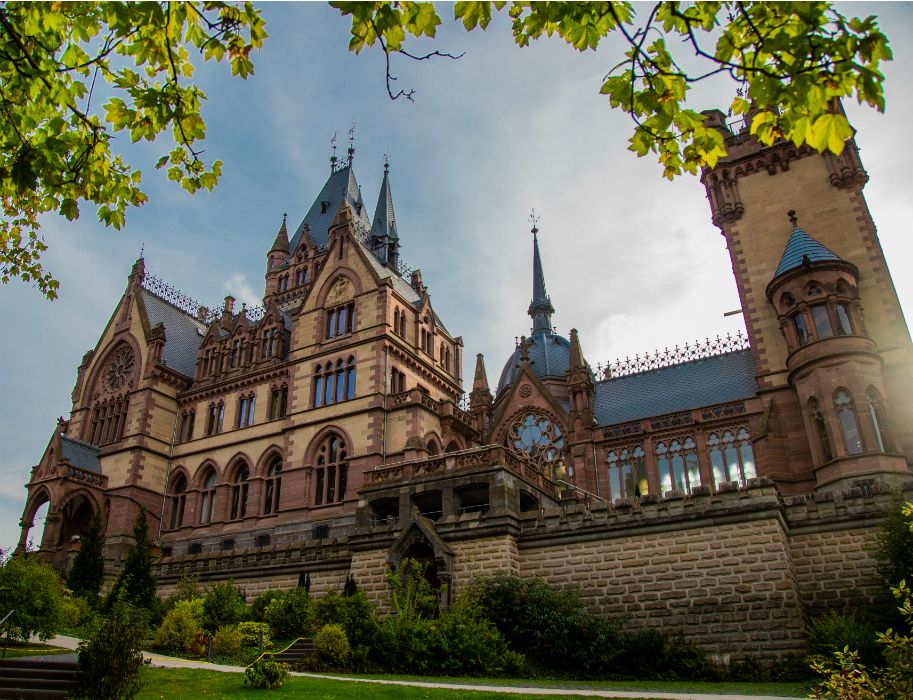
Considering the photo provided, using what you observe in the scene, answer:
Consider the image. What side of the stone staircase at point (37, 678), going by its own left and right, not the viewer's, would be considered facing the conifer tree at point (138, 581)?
back

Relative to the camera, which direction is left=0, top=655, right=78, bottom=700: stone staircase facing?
toward the camera

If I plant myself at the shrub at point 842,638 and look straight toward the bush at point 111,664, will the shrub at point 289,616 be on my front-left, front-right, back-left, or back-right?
front-right

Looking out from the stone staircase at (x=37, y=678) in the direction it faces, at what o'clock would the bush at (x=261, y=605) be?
The bush is roughly at 7 o'clock from the stone staircase.

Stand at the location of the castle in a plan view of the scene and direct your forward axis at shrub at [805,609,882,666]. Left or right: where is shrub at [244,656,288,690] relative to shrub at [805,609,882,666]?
right

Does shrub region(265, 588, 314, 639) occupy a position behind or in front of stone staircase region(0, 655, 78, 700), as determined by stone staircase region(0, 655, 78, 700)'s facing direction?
behind

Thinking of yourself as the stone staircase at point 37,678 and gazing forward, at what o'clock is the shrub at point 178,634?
The shrub is roughly at 7 o'clock from the stone staircase.

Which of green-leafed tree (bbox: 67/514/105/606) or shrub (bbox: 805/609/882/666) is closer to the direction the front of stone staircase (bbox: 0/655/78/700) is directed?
the shrub

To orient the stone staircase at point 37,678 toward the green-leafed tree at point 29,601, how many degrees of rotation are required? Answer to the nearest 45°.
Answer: approximately 180°

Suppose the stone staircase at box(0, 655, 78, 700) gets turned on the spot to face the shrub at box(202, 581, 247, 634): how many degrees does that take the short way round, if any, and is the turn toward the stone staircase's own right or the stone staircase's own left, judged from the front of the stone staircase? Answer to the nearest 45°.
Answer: approximately 135° to the stone staircase's own left

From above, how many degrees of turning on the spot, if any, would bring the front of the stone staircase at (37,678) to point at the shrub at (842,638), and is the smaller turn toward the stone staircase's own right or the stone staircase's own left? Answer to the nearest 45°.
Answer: approximately 90° to the stone staircase's own left

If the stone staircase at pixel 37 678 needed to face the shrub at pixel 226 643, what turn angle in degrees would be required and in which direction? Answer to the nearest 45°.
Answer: approximately 135° to its left
